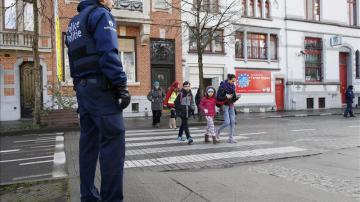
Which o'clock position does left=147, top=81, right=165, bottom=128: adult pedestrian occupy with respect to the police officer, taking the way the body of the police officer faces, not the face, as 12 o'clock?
The adult pedestrian is roughly at 11 o'clock from the police officer.

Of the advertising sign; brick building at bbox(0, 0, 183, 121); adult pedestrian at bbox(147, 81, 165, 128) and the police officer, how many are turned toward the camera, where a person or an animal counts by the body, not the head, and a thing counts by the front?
3

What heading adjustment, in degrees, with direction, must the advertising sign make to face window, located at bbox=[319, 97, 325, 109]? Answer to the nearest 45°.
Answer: approximately 135° to its left

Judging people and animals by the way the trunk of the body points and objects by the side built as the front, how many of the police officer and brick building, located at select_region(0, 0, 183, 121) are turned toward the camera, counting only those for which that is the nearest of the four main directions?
1

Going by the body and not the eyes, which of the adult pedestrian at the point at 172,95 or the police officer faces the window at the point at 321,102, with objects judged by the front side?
the police officer

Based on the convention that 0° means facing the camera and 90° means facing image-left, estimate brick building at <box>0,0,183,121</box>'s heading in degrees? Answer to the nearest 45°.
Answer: approximately 0°

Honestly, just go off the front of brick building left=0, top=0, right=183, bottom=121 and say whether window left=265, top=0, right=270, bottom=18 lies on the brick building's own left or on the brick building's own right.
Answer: on the brick building's own left

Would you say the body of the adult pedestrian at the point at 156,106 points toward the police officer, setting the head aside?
yes

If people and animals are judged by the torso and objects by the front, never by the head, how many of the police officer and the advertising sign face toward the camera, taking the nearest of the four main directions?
1

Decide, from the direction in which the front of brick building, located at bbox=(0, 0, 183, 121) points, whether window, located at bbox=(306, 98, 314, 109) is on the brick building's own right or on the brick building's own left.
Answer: on the brick building's own left
